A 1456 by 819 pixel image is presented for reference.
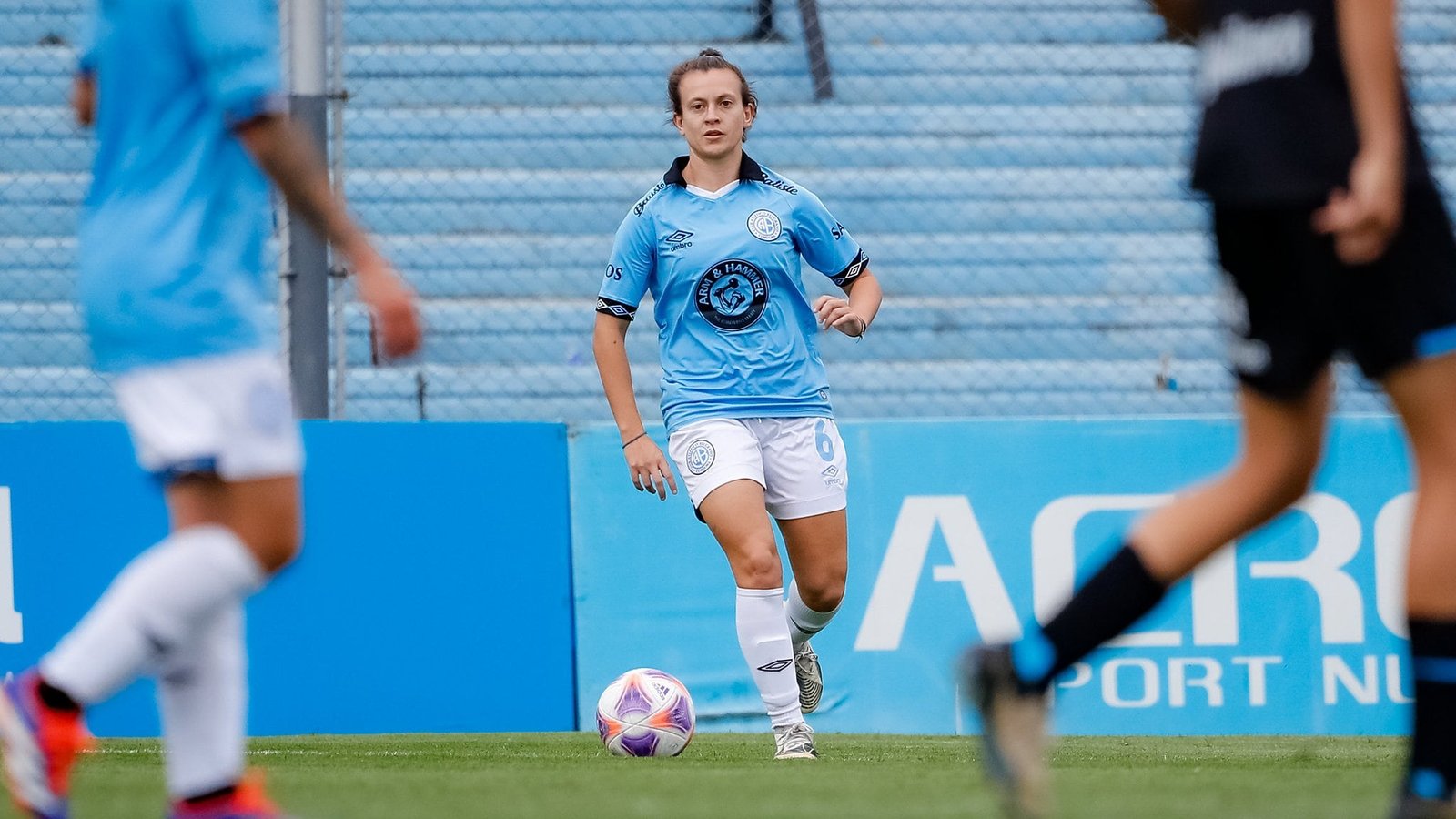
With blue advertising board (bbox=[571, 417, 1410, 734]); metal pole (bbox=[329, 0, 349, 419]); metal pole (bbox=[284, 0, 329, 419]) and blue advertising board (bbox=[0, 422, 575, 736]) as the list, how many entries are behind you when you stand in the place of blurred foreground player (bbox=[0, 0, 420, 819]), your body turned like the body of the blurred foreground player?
0

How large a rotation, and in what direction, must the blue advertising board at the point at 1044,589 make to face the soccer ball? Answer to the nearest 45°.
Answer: approximately 45° to its right

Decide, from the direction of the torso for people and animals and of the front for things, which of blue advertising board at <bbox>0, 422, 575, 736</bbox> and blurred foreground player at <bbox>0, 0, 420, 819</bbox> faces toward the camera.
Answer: the blue advertising board

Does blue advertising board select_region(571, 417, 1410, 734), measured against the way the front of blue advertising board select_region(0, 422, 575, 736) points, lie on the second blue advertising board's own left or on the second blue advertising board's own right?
on the second blue advertising board's own left

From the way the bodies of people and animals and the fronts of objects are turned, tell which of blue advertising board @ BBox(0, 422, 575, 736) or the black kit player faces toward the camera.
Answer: the blue advertising board

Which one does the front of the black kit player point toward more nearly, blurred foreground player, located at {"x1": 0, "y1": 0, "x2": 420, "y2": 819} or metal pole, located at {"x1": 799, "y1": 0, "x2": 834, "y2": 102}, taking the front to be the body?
the metal pole

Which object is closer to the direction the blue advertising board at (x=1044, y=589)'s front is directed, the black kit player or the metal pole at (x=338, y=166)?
the black kit player

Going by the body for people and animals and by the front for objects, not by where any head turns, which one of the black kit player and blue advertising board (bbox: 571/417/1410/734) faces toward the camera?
the blue advertising board

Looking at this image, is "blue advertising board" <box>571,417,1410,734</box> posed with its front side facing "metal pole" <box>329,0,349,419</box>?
no

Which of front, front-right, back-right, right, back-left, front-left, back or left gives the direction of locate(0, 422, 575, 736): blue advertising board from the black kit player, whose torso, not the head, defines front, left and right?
left

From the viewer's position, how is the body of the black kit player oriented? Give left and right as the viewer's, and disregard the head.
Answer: facing away from the viewer and to the right of the viewer

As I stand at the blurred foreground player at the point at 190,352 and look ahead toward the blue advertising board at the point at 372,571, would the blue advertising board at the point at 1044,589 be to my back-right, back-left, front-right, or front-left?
front-right

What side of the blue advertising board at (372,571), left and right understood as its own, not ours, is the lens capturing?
front

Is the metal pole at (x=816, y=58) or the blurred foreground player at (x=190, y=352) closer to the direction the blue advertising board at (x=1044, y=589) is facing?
the blurred foreground player

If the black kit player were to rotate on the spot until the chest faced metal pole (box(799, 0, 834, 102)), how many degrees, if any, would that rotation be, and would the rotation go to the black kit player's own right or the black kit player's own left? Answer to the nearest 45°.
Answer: approximately 45° to the black kit player's own left

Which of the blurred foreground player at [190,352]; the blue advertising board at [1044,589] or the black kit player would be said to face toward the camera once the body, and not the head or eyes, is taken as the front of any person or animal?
the blue advertising board

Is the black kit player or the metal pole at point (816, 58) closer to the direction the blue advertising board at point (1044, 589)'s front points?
the black kit player

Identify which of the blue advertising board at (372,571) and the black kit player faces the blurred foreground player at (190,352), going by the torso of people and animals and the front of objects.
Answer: the blue advertising board

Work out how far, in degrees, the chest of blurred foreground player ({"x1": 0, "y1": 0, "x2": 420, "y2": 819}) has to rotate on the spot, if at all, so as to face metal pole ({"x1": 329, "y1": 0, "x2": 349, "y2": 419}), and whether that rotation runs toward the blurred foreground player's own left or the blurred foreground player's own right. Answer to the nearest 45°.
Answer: approximately 45° to the blurred foreground player's own left
